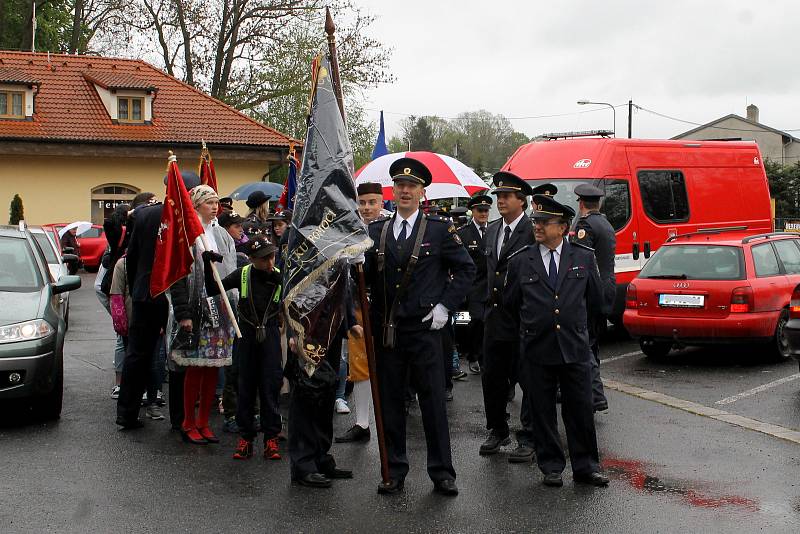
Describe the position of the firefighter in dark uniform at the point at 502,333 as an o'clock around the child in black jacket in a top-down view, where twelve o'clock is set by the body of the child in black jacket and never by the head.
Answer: The firefighter in dark uniform is roughly at 9 o'clock from the child in black jacket.

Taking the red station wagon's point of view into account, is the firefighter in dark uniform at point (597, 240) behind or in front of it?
behind

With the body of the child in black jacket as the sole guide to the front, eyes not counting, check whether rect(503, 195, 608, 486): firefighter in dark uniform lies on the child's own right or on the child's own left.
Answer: on the child's own left

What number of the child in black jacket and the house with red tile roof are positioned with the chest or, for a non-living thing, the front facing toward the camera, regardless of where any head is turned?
2

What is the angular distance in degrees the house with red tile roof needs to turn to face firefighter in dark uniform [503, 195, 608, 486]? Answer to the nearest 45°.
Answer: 0° — it already faces them

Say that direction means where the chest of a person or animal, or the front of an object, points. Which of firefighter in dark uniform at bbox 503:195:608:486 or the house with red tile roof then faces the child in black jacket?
the house with red tile roof

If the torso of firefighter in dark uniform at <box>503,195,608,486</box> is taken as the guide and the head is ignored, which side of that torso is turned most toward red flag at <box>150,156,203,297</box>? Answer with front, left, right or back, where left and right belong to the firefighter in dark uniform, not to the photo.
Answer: right

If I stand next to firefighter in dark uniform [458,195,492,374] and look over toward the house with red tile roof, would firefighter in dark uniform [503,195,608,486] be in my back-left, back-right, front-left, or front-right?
back-left

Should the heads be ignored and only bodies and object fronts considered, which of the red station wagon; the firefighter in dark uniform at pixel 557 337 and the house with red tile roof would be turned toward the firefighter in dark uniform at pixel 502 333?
the house with red tile roof

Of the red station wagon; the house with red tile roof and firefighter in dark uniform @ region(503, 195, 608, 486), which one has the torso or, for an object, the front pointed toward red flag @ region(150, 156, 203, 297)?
the house with red tile roof

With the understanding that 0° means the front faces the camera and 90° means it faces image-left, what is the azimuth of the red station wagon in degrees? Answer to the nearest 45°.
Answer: approximately 225°
